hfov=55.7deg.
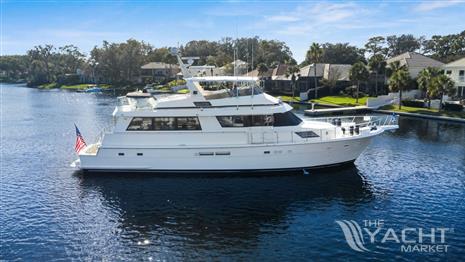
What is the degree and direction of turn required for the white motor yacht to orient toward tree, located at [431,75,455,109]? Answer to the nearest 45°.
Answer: approximately 45° to its left

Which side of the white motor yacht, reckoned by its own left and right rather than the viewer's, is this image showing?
right

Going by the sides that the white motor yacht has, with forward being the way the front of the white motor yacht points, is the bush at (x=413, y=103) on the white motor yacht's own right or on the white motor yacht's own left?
on the white motor yacht's own left

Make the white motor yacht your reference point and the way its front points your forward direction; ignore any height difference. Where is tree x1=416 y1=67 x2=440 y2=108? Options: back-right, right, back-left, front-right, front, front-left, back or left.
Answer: front-left

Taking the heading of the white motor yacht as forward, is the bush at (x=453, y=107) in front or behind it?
in front
